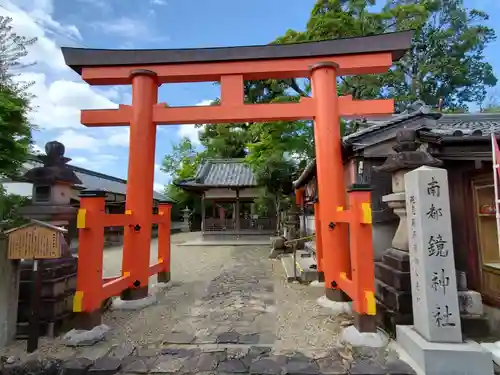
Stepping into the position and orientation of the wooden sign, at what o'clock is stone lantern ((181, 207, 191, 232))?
The stone lantern is roughly at 7 o'clock from the wooden sign.

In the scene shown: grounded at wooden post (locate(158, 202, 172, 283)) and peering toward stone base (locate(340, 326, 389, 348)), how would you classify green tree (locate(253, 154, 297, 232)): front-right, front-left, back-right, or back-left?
back-left

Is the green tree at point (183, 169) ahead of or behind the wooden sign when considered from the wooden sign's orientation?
behind

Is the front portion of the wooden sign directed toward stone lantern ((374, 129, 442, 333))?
no

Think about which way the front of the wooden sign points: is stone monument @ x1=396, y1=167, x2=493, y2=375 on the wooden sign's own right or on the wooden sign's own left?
on the wooden sign's own left

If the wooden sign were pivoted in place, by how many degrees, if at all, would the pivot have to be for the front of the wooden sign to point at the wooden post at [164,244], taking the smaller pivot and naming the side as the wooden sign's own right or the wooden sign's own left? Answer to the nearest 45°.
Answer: approximately 135° to the wooden sign's own left

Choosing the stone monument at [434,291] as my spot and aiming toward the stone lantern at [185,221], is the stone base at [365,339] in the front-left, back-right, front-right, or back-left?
front-left

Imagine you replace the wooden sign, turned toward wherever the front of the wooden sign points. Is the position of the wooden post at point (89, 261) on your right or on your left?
on your left

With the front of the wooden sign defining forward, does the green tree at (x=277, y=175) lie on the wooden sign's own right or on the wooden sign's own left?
on the wooden sign's own left

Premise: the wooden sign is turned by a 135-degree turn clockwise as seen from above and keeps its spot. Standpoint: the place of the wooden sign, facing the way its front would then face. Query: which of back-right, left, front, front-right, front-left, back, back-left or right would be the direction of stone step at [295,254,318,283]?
back-right

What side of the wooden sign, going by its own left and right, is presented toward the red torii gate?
left

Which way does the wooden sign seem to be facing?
toward the camera

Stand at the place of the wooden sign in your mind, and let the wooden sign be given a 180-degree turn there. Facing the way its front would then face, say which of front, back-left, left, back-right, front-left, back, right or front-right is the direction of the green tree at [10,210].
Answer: front

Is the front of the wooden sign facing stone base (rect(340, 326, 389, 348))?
no

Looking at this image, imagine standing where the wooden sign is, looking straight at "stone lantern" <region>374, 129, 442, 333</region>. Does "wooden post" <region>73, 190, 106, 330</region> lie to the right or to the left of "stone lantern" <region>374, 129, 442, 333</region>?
left

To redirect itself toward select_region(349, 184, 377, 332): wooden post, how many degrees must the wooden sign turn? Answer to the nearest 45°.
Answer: approximately 45° to its left
